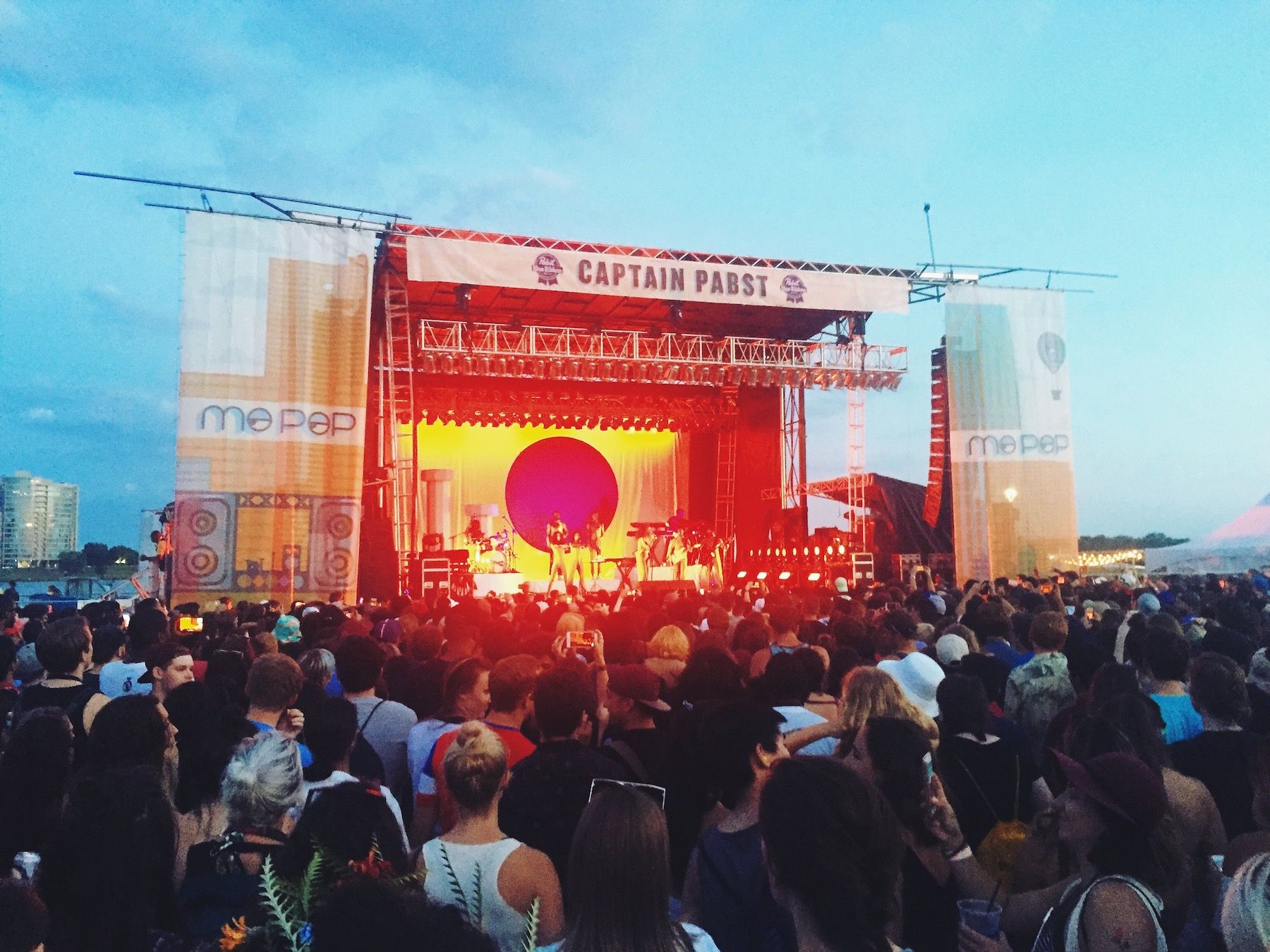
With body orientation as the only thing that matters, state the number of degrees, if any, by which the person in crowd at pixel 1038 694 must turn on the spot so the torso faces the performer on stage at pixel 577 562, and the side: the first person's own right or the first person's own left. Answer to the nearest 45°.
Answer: approximately 45° to the first person's own left

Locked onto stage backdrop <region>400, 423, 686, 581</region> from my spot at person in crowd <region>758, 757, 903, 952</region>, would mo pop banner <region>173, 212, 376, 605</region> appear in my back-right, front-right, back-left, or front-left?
front-left

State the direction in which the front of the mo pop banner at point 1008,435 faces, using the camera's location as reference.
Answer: facing the viewer

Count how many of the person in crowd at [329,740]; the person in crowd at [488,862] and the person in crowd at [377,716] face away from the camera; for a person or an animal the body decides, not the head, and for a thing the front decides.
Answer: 3

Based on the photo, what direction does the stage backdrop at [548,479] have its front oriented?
toward the camera

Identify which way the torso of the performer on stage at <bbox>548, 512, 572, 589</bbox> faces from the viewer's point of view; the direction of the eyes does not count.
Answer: toward the camera

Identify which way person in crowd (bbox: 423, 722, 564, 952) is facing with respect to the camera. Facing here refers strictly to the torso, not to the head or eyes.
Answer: away from the camera

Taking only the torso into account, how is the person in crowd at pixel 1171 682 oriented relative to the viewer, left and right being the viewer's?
facing away from the viewer

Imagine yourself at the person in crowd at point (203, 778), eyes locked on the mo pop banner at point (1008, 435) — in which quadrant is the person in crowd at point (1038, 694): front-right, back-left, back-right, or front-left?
front-right

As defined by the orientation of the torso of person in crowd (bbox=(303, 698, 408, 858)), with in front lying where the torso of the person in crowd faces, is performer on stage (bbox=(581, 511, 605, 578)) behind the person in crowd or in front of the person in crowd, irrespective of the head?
in front

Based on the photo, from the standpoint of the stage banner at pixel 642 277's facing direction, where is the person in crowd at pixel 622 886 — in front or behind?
in front

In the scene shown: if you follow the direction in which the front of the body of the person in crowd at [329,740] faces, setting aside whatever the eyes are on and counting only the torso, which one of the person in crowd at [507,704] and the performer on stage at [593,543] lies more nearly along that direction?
the performer on stage

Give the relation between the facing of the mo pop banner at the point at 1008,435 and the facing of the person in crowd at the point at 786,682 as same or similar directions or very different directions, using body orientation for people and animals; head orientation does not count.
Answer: very different directions

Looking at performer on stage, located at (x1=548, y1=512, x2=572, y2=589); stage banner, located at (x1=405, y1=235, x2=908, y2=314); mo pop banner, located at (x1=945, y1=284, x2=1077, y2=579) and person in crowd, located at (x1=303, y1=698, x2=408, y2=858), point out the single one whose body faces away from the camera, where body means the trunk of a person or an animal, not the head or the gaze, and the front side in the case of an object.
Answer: the person in crowd

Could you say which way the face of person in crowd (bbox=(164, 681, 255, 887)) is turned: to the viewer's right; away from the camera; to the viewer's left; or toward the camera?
away from the camera

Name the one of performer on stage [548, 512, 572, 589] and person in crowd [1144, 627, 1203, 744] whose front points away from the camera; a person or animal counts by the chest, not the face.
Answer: the person in crowd

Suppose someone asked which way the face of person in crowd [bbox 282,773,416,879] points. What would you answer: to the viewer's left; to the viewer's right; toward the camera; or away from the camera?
away from the camera

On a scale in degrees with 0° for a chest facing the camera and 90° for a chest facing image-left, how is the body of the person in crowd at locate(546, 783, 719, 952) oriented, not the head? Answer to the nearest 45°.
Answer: approximately 180°

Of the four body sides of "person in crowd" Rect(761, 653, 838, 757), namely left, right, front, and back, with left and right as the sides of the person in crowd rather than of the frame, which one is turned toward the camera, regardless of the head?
back
